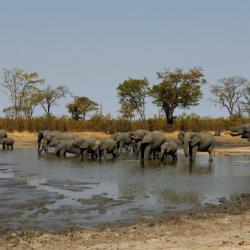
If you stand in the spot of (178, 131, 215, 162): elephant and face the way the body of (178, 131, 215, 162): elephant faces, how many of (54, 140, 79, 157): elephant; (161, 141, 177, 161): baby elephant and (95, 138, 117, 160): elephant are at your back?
0

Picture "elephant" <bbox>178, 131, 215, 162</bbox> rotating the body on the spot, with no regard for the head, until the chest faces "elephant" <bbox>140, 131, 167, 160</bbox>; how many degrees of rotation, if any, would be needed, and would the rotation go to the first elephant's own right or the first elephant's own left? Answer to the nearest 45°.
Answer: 0° — it already faces it

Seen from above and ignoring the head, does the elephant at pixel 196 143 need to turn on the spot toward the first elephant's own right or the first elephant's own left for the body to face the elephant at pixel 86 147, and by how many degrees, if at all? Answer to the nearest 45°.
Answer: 0° — it already faces it

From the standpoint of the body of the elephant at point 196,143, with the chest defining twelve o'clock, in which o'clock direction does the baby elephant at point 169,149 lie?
The baby elephant is roughly at 11 o'clock from the elephant.

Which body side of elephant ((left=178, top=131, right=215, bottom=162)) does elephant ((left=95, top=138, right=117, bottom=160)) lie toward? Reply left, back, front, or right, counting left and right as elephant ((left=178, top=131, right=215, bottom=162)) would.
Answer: front

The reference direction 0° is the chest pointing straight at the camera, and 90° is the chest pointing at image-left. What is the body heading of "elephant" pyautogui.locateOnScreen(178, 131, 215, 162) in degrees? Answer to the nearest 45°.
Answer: approximately 90°
